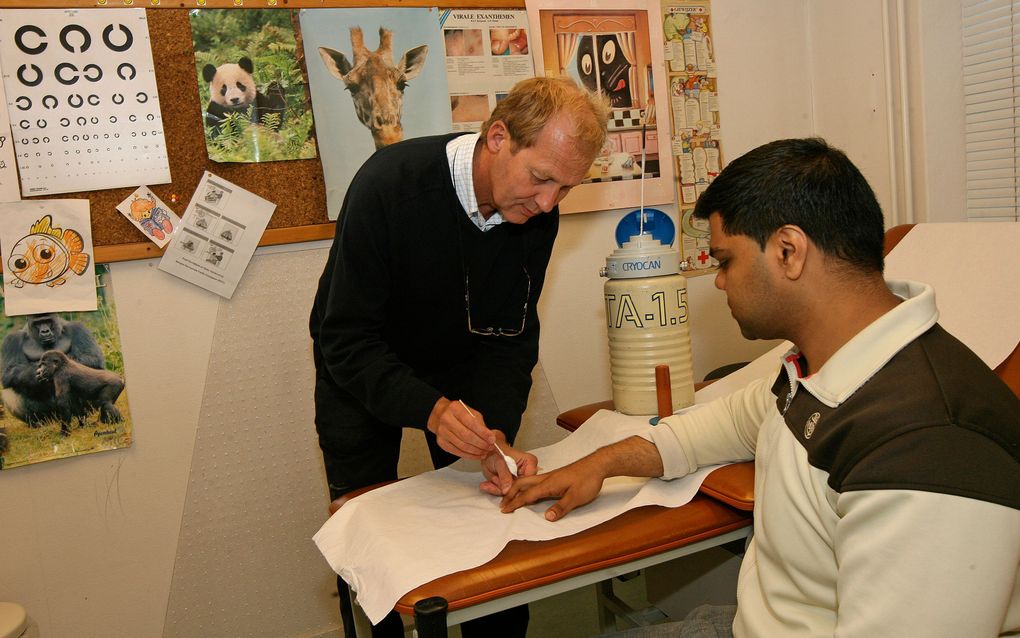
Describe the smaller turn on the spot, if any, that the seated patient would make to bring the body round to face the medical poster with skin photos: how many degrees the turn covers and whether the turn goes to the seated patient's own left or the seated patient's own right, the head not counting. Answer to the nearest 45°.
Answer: approximately 45° to the seated patient's own right

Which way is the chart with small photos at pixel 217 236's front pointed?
toward the camera

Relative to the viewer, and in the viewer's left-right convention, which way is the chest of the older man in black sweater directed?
facing the viewer and to the right of the viewer

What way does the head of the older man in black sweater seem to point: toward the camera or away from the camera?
toward the camera

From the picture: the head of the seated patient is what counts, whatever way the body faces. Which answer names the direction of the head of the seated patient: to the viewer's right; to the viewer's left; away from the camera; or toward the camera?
to the viewer's left

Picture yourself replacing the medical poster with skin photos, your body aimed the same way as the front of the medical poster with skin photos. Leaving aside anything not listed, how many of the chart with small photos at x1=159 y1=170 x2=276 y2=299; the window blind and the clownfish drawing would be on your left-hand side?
1

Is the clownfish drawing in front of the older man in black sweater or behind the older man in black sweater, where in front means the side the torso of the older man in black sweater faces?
behind

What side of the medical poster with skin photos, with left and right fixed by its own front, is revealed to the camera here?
front

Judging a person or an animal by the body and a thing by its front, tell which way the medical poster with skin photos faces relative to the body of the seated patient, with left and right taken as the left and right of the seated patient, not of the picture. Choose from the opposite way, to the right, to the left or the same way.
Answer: to the left

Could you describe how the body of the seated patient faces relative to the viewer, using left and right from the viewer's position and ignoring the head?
facing to the left of the viewer

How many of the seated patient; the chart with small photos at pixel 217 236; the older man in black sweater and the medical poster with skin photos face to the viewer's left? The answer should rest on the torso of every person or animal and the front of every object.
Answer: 1

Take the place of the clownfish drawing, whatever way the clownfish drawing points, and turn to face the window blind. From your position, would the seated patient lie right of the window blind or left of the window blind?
right

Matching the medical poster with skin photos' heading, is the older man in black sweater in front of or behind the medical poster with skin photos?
in front

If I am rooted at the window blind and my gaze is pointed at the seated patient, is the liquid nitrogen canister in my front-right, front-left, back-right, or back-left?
front-right

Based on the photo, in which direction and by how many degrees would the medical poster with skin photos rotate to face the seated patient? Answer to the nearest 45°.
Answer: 0° — it already faces them

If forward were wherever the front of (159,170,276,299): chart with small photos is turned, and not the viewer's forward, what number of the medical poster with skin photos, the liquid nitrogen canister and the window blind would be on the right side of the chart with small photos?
0
